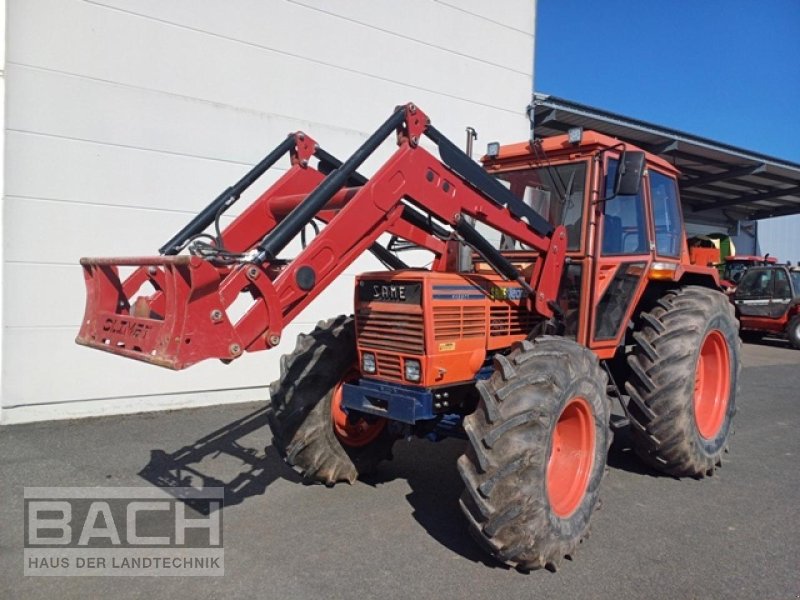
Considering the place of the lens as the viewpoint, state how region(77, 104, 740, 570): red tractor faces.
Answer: facing the viewer and to the left of the viewer
